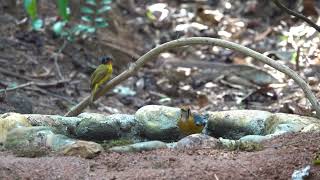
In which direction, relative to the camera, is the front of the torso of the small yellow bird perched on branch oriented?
to the viewer's right

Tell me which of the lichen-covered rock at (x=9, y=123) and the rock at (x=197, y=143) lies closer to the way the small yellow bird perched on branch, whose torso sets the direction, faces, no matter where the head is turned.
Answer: the rock

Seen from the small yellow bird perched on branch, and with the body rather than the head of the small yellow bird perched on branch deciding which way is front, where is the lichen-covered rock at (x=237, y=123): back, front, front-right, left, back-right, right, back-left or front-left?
front-right

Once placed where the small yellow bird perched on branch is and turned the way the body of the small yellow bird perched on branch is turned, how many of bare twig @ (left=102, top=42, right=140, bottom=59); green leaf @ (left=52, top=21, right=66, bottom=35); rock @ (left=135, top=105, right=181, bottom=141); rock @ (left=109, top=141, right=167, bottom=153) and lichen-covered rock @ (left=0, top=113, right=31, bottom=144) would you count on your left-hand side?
2

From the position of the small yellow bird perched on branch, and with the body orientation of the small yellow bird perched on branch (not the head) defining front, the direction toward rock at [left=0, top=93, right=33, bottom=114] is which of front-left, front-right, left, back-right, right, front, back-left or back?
back-left

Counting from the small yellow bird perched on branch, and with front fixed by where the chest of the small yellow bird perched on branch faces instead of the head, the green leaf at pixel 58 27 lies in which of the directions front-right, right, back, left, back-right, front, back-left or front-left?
left

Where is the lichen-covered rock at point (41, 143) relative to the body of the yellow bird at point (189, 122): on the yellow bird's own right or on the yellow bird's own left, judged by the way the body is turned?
on the yellow bird's own right

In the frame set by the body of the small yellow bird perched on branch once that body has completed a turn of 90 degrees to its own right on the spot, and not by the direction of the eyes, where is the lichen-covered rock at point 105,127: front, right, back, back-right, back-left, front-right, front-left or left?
front

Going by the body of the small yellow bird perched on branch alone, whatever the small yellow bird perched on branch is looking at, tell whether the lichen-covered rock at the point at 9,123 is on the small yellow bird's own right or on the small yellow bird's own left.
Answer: on the small yellow bird's own right

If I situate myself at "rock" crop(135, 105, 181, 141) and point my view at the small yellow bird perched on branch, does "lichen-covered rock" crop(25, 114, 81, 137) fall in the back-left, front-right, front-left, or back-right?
front-left
